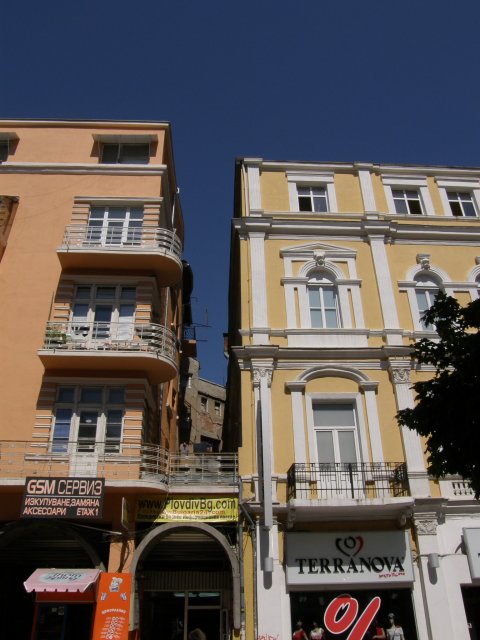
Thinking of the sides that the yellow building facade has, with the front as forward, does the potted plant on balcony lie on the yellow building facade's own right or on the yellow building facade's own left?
on the yellow building facade's own right

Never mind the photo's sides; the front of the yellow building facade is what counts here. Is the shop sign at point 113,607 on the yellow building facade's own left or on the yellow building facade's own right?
on the yellow building facade's own right

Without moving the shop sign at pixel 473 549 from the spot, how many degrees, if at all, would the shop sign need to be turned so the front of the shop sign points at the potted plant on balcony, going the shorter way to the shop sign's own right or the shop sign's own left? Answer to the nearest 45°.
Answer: approximately 45° to the shop sign's own right

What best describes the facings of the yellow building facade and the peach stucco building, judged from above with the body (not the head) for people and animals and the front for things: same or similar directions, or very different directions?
same or similar directions

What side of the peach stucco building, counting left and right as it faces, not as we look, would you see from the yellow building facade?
left

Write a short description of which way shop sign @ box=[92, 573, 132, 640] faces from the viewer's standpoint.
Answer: facing the viewer

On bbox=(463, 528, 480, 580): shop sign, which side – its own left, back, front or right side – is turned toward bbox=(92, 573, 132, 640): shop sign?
right

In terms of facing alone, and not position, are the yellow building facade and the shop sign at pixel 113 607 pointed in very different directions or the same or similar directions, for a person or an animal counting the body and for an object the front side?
same or similar directions

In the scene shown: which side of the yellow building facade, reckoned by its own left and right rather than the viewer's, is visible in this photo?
front

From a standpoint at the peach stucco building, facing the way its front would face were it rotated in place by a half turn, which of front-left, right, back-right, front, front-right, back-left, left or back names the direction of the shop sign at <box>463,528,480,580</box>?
right
